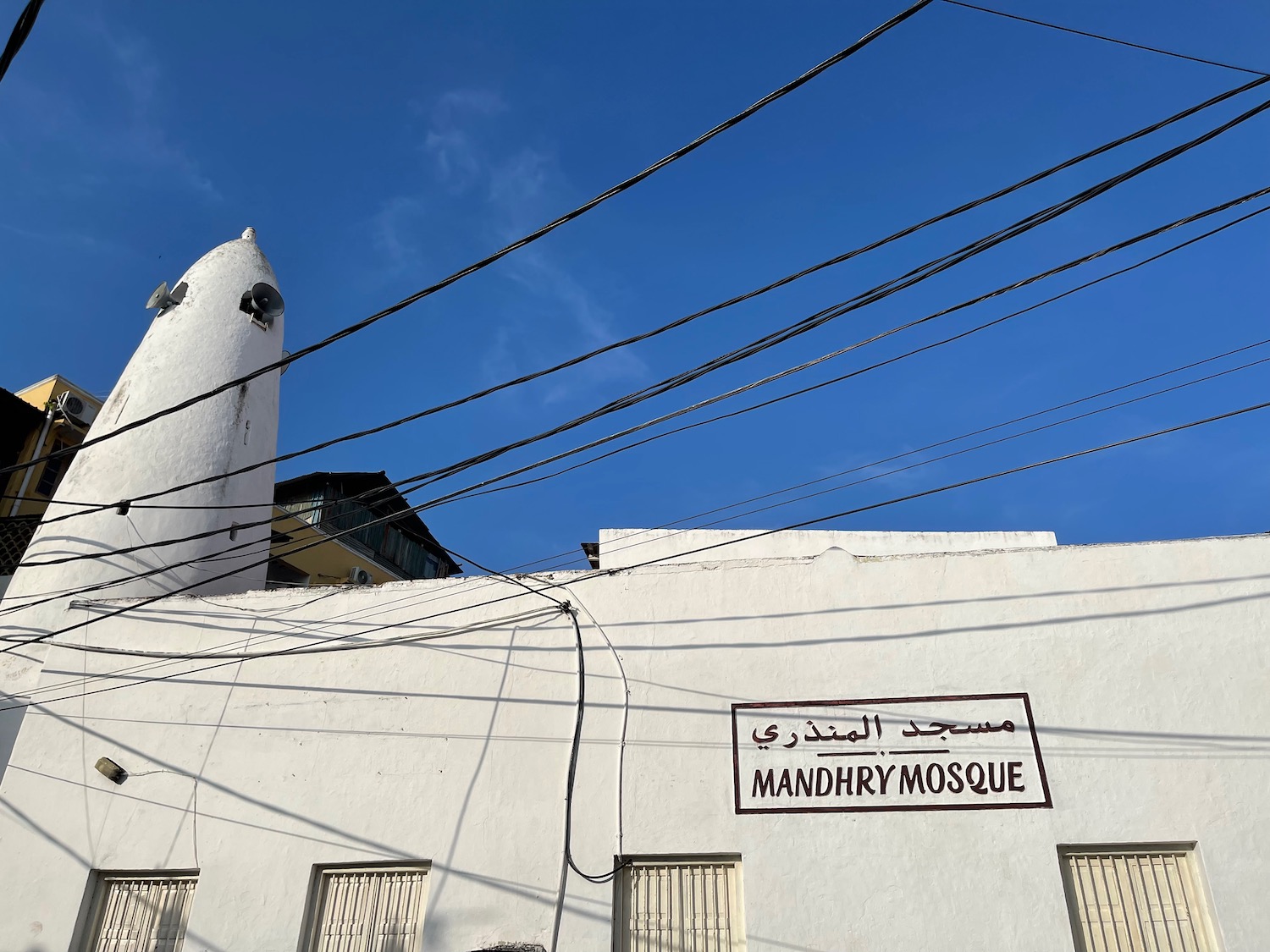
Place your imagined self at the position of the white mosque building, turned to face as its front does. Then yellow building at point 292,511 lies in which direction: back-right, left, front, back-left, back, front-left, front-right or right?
back-right

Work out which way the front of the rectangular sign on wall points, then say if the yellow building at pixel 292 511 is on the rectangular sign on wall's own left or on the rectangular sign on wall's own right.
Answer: on the rectangular sign on wall's own right

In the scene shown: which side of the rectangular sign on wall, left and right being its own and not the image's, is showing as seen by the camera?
front

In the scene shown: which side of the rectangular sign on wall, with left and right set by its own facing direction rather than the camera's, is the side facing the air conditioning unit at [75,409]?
right

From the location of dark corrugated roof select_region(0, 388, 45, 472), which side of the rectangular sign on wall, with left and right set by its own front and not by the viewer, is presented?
right

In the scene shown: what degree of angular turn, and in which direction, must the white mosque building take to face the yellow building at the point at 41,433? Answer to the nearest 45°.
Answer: approximately 135° to its right

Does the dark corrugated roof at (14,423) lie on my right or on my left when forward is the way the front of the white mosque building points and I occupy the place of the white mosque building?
on my right

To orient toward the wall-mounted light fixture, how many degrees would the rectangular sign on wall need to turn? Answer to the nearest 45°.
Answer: approximately 90° to its right

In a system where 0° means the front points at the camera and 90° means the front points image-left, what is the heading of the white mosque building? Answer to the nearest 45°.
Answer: approximately 0°

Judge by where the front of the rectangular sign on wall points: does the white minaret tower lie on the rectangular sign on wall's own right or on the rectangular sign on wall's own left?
on the rectangular sign on wall's own right

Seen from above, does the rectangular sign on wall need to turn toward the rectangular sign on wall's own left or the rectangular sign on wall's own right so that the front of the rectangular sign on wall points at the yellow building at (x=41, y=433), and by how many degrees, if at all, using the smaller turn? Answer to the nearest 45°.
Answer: approximately 90° to the rectangular sign on wall's own right

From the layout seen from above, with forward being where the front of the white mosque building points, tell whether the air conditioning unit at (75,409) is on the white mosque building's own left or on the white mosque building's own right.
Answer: on the white mosque building's own right

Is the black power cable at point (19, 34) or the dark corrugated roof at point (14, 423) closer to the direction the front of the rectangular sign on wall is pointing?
the black power cable
